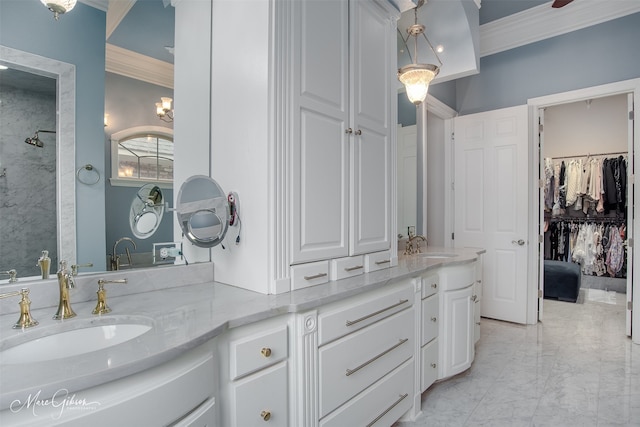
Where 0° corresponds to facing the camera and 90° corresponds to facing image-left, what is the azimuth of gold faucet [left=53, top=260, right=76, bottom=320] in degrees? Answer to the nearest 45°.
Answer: approximately 315°

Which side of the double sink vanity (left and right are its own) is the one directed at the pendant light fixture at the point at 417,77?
left

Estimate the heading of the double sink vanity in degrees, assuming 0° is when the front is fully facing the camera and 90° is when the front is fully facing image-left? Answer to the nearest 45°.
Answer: approximately 315°
